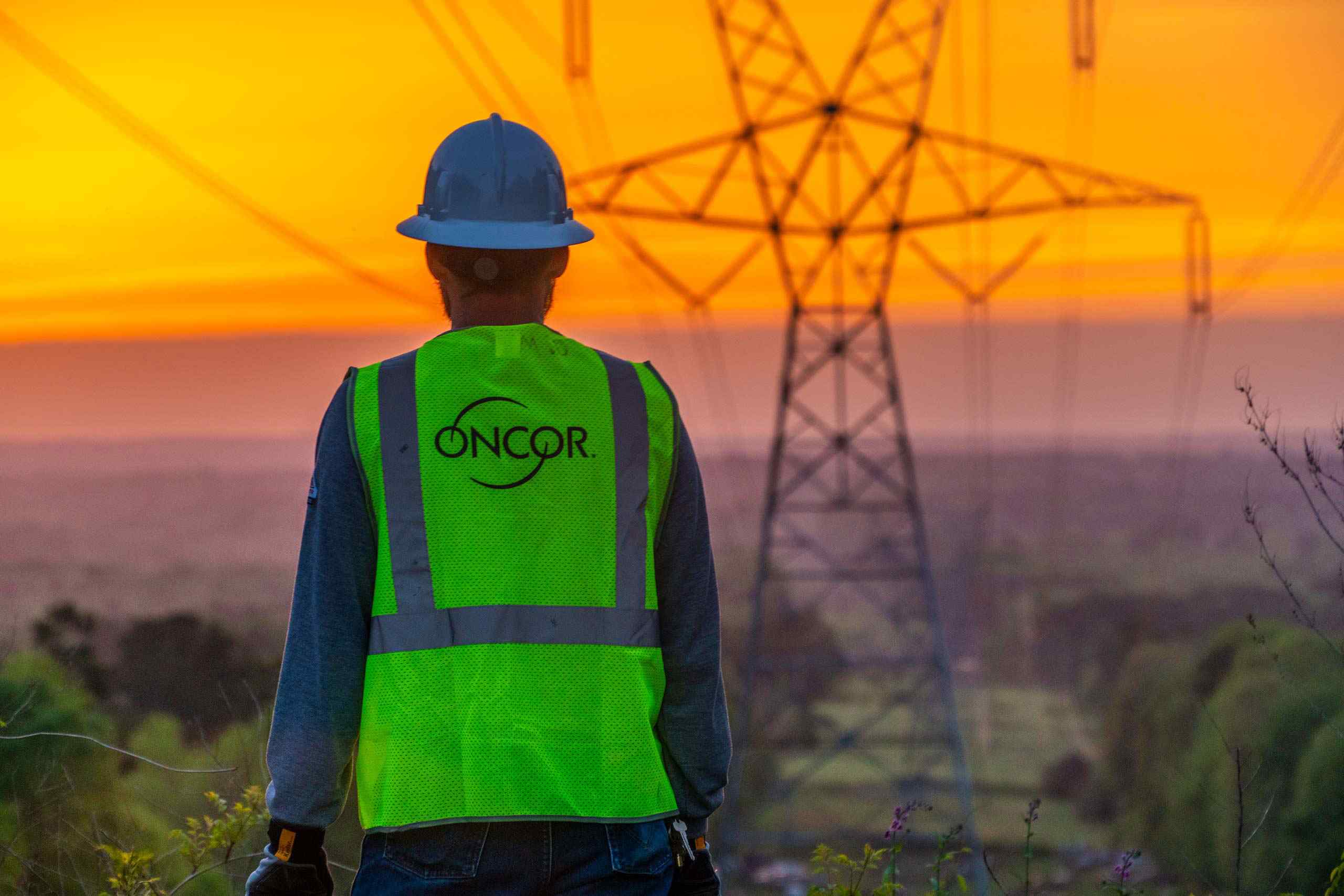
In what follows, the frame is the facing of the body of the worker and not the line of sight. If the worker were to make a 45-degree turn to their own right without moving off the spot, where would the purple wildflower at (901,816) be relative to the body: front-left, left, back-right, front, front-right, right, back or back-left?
front

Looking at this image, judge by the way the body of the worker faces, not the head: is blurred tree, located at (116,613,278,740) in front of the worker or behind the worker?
in front

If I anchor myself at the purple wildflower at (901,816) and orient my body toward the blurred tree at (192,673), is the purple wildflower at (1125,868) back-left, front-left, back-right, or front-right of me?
back-right

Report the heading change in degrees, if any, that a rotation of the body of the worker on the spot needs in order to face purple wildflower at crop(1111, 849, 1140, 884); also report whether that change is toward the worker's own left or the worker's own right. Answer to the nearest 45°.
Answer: approximately 45° to the worker's own right

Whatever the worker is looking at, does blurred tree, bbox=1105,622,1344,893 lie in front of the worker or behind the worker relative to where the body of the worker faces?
in front

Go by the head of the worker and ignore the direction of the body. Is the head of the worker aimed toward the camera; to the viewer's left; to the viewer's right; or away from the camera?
away from the camera

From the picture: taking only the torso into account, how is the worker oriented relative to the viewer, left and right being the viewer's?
facing away from the viewer

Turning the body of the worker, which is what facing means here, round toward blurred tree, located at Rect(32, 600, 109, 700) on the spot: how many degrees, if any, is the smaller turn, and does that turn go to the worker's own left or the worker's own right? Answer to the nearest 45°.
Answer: approximately 45° to the worker's own left
